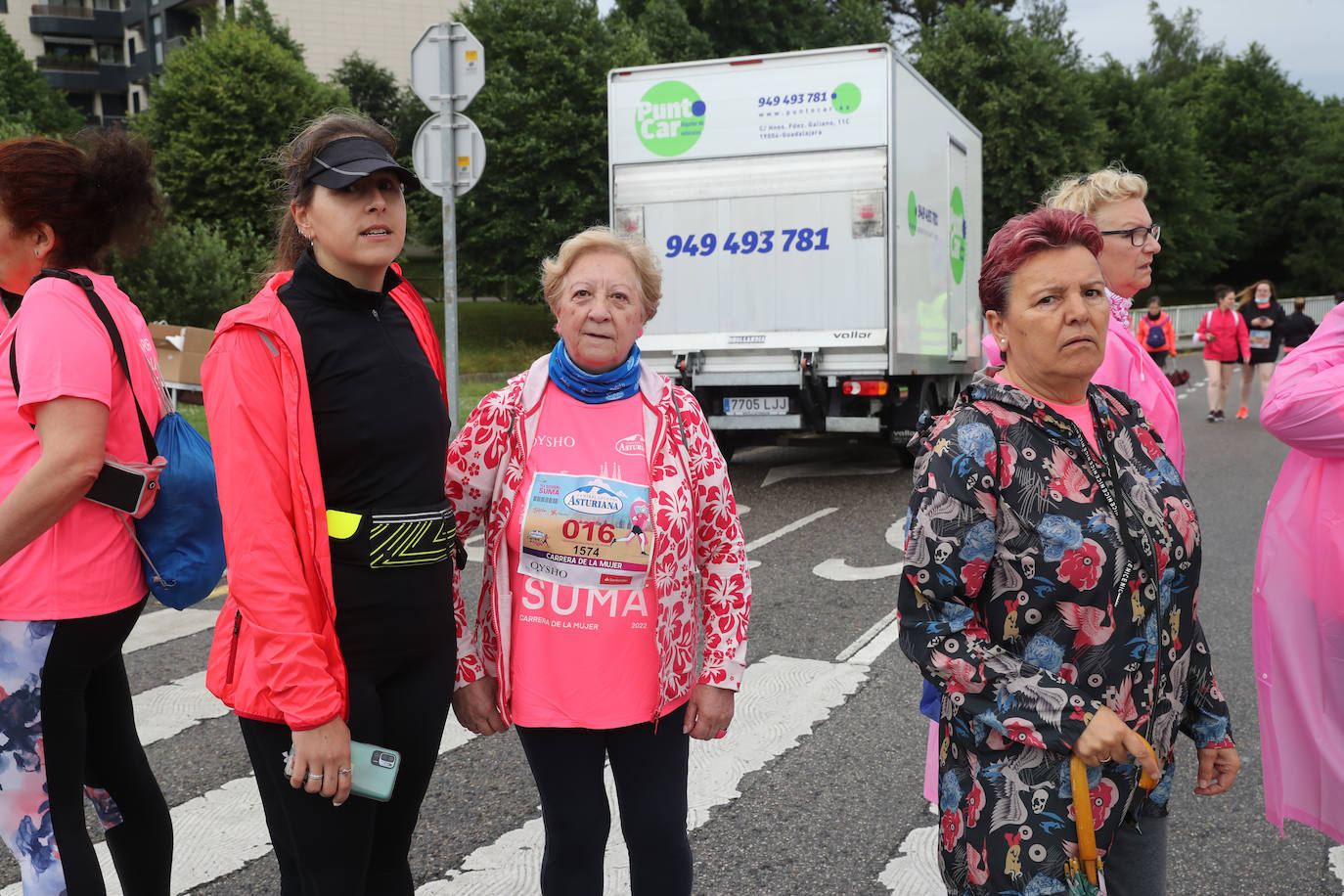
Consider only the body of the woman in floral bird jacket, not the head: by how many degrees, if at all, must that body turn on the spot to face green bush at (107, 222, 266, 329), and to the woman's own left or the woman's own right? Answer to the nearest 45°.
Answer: approximately 180°

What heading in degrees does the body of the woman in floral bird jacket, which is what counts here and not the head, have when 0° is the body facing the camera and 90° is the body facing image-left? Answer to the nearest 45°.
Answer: approximately 315°

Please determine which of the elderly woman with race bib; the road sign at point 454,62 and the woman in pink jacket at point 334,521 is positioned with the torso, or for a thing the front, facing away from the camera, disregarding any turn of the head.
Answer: the road sign

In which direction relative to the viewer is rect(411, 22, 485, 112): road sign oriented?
away from the camera

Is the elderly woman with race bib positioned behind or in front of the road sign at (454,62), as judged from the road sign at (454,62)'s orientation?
behind

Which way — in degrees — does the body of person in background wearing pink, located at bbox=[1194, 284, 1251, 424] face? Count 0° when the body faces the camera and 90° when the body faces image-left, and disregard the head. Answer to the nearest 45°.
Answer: approximately 0°

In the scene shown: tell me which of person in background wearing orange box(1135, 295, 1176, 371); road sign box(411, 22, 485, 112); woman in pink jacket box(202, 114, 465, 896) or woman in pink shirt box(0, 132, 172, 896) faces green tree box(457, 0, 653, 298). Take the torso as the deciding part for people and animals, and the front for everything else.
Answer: the road sign

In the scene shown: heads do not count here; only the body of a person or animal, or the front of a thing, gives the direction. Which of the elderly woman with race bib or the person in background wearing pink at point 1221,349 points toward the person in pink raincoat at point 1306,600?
the person in background wearing pink at point 1221,349
